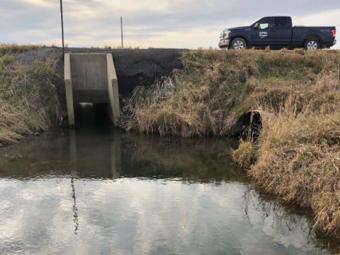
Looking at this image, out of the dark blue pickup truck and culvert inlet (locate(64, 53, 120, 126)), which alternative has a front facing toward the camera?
the culvert inlet

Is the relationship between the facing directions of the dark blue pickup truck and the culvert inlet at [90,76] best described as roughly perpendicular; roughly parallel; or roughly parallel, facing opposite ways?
roughly perpendicular

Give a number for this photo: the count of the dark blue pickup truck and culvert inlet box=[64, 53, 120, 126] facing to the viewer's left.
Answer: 1

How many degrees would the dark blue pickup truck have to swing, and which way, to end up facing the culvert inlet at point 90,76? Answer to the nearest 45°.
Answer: approximately 45° to its left

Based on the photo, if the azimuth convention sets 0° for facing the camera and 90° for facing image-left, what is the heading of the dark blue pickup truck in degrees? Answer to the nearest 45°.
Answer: approximately 90°

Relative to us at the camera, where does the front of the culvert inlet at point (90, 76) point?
facing the viewer

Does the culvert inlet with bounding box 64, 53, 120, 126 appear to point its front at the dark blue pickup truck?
no
